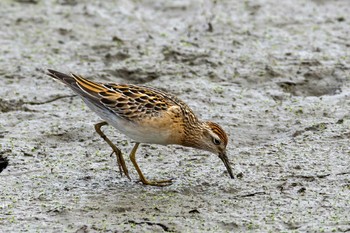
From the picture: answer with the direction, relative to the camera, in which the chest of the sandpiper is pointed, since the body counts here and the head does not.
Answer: to the viewer's right
